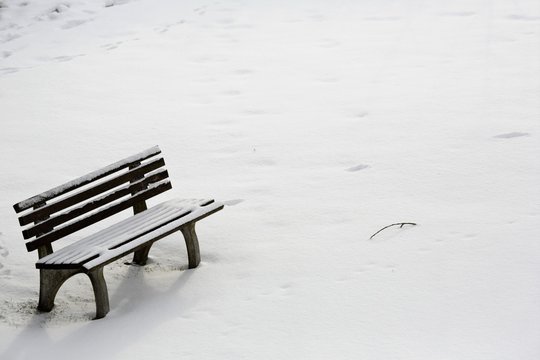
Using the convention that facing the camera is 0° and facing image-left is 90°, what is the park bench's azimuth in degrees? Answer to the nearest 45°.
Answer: approximately 315°
